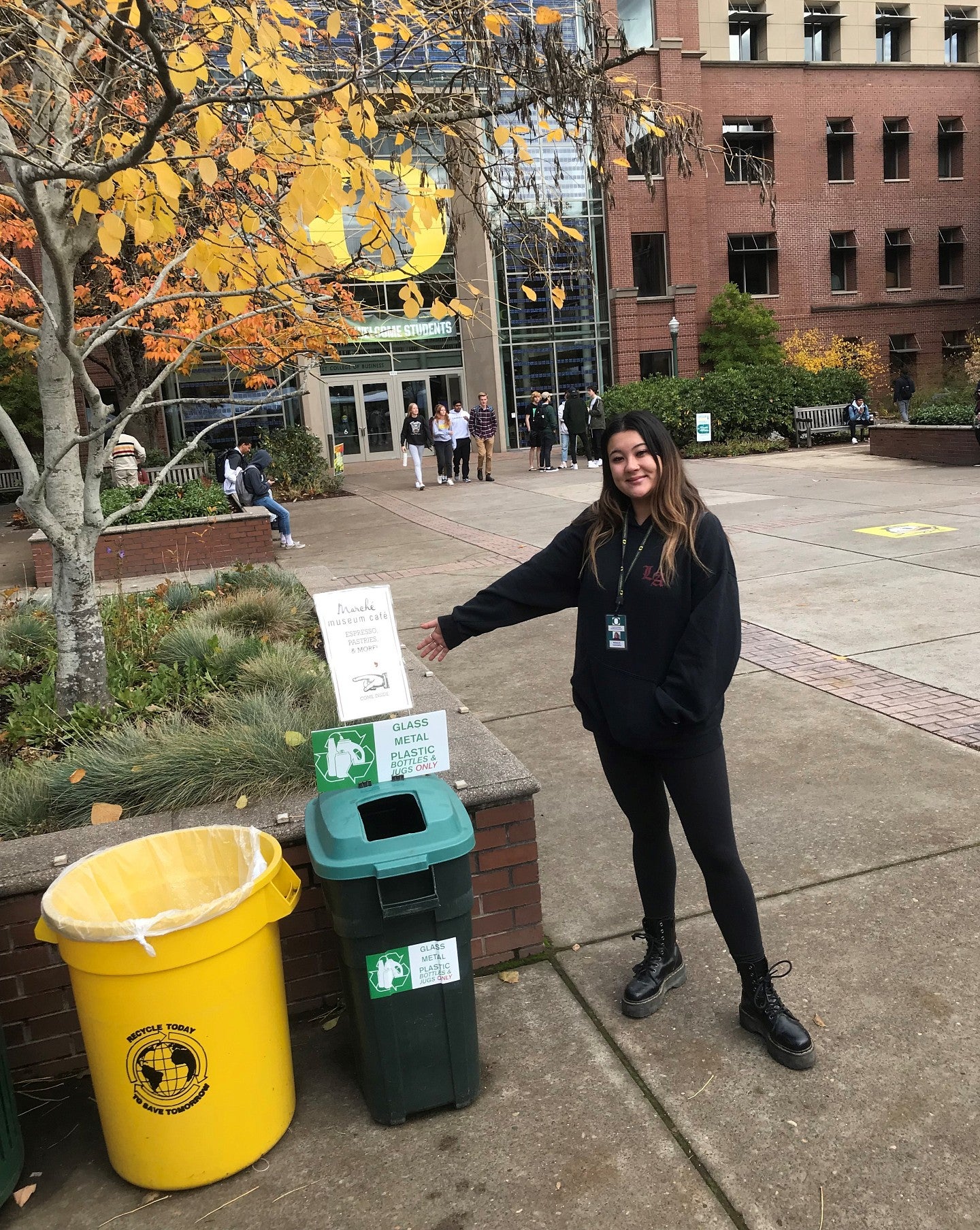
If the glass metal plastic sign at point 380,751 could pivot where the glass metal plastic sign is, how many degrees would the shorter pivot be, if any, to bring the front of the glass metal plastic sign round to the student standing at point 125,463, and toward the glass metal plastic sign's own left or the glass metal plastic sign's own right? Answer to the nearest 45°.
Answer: approximately 180°

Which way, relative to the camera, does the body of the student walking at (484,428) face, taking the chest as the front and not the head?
toward the camera

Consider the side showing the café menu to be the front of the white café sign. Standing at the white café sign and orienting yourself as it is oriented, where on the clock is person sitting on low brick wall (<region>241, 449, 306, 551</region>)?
The person sitting on low brick wall is roughly at 6 o'clock from the white café sign.

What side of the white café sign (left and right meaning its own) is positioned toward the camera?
front

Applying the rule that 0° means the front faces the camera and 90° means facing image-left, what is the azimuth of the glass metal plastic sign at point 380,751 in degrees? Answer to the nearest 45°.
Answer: approximately 0°

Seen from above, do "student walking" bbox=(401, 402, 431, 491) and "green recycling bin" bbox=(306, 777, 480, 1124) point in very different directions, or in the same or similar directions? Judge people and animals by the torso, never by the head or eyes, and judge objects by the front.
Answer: same or similar directions

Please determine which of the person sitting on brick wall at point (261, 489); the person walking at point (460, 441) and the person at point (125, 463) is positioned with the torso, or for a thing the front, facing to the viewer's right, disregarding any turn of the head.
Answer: the person sitting on brick wall at point (261, 489)

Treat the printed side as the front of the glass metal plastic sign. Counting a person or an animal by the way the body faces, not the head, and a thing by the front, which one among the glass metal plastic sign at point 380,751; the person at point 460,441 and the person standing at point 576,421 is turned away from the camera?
the person standing at point 576,421

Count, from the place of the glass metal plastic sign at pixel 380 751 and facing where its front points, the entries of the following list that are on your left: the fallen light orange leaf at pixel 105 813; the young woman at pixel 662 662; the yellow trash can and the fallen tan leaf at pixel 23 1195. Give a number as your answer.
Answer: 1

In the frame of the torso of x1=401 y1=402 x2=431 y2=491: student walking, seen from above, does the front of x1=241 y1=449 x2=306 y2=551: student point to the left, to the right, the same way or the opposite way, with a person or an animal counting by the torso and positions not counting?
to the left

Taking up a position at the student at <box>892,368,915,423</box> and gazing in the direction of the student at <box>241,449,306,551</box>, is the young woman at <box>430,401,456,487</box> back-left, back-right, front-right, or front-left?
front-right

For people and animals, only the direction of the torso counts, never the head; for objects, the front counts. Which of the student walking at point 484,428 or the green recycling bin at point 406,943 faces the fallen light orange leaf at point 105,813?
the student walking
